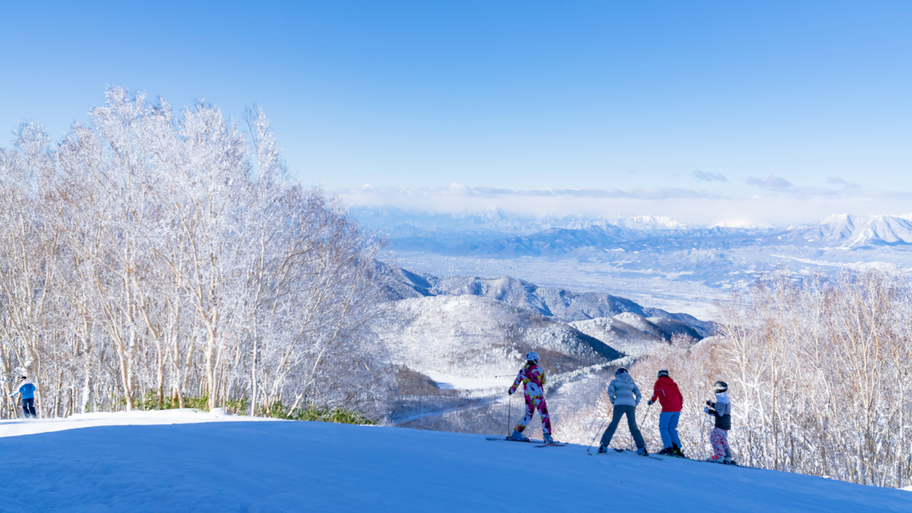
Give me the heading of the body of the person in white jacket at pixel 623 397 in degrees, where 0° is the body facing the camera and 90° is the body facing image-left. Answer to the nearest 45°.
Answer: approximately 180°

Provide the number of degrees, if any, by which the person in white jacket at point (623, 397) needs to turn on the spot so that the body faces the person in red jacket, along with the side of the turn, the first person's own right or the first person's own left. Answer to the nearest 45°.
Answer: approximately 45° to the first person's own right

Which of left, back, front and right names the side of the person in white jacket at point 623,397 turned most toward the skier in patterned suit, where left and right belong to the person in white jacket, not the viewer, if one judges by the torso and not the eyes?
left
